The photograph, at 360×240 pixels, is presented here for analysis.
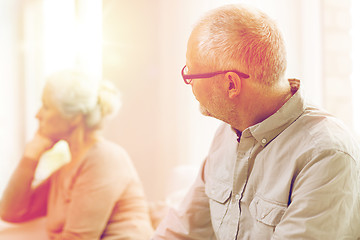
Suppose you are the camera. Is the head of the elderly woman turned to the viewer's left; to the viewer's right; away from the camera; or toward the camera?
to the viewer's left

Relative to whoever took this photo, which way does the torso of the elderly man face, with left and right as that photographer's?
facing the viewer and to the left of the viewer

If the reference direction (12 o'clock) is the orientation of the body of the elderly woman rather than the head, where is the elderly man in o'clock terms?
The elderly man is roughly at 8 o'clock from the elderly woman.

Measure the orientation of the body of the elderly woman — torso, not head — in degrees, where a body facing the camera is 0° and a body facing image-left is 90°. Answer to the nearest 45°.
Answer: approximately 90°

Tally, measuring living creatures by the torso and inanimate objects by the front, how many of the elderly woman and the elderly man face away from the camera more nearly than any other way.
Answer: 0

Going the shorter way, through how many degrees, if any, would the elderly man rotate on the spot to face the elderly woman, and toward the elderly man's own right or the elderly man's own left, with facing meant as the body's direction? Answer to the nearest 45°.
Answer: approximately 90° to the elderly man's own right
